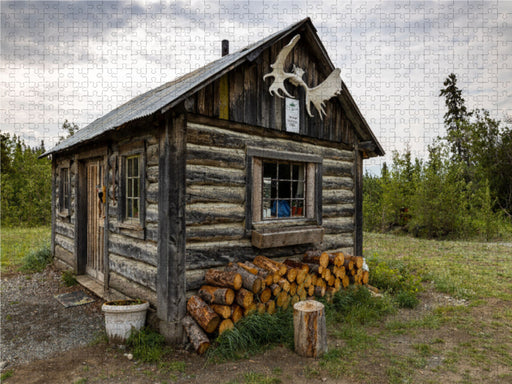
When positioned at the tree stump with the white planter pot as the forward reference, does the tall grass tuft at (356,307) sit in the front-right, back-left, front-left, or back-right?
back-right

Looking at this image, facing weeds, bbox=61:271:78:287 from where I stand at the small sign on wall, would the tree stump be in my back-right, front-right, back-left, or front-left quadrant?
back-left

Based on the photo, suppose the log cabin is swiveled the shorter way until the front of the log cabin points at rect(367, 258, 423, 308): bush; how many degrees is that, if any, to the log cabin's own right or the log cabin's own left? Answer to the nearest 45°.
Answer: approximately 135° to the log cabin's own left

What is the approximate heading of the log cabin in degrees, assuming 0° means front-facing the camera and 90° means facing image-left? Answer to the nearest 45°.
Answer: approximately 45°

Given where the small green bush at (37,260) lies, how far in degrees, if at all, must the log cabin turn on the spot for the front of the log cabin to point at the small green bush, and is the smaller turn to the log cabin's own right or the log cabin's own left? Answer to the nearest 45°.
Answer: approximately 90° to the log cabin's own right

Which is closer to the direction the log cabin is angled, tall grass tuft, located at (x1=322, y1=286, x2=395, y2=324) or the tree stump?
the tree stump

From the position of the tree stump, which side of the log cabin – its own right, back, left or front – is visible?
left

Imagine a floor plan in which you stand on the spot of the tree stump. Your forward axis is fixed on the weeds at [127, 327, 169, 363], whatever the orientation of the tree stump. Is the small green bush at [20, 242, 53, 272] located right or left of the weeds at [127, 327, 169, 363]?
right
